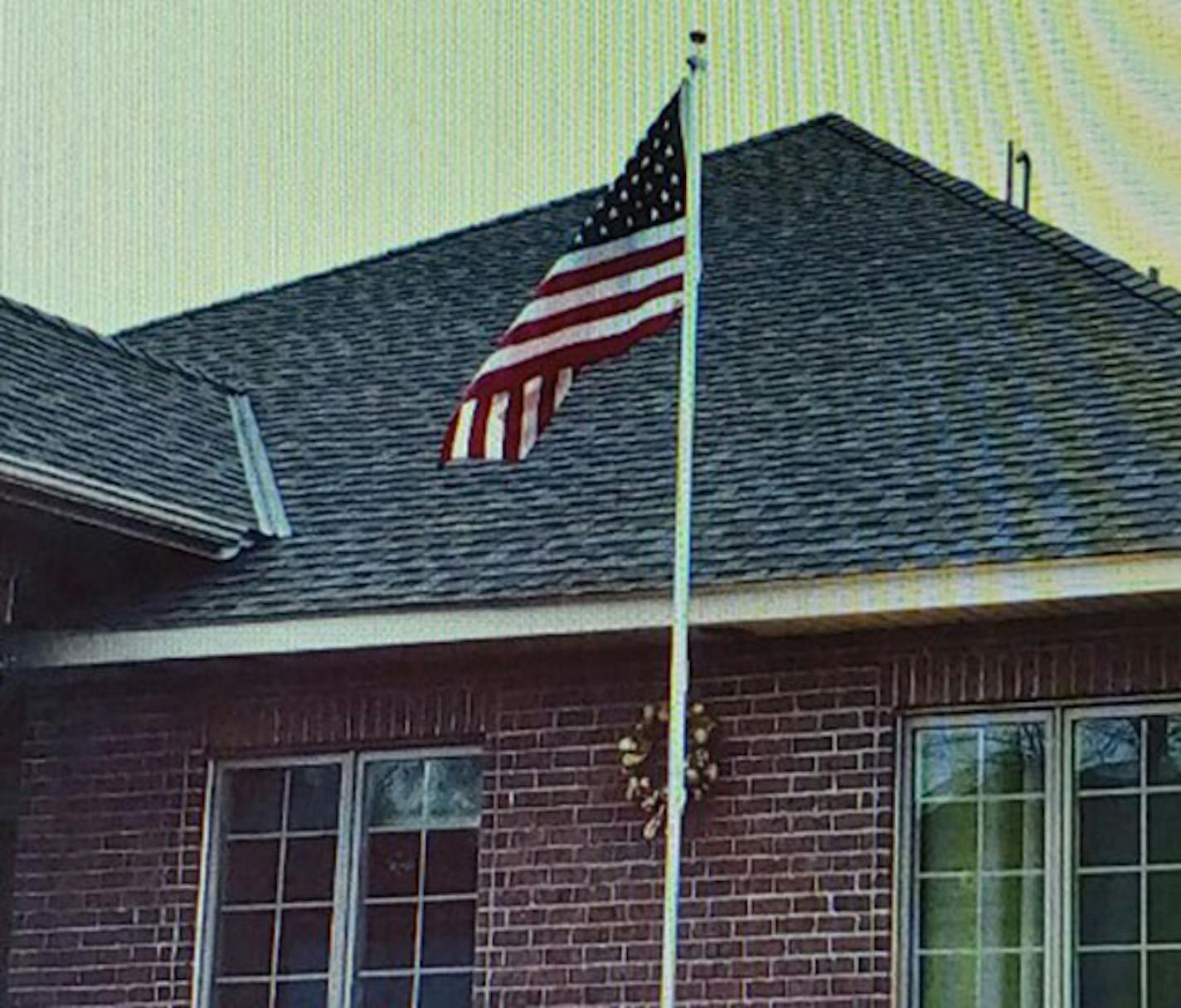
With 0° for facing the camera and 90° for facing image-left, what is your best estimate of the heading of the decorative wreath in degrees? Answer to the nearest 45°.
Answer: approximately 0°

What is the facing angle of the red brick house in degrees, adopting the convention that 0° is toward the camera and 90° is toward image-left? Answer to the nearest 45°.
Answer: approximately 0°

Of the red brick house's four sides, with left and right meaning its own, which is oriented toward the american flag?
front

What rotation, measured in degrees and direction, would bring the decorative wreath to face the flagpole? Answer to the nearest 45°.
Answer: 0° — it already faces it

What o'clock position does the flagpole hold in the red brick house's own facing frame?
The flagpole is roughly at 12 o'clock from the red brick house.
